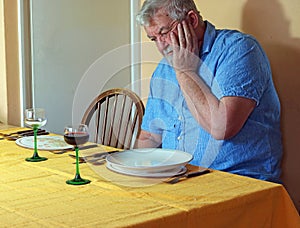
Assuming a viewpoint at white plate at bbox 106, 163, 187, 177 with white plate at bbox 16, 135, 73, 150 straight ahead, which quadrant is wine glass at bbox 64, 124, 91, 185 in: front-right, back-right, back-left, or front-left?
front-left

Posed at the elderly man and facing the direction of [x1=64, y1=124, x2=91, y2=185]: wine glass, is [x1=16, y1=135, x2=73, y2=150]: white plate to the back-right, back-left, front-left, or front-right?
front-right

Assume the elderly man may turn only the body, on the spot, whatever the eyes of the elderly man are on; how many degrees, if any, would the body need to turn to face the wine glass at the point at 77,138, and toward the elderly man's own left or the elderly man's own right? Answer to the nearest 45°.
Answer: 0° — they already face it

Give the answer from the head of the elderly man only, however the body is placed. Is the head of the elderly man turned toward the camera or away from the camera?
toward the camera

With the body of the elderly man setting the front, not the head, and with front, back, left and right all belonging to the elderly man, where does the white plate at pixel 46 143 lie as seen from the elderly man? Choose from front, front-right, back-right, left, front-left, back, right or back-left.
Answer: front-right

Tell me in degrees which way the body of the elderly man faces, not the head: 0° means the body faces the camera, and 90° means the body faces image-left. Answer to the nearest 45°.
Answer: approximately 45°
